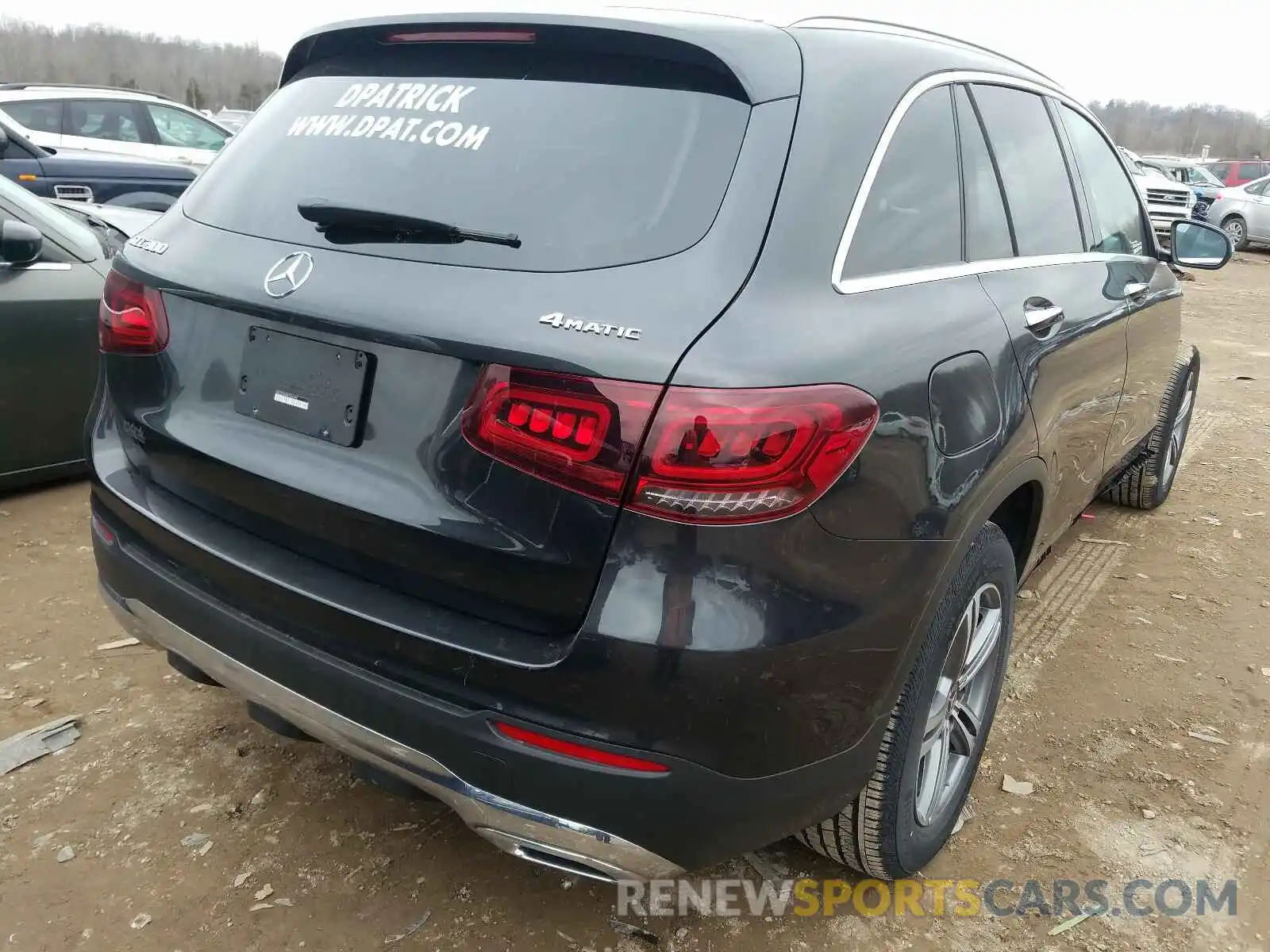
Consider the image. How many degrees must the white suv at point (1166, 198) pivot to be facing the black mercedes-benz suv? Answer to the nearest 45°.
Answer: approximately 45° to its right

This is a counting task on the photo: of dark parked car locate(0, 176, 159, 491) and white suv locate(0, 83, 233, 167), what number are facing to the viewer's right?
2

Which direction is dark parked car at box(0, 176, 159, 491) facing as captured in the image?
to the viewer's right

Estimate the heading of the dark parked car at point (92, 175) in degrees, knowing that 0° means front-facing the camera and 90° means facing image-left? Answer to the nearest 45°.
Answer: approximately 270°

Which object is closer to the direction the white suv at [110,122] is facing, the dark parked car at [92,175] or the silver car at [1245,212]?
the silver car

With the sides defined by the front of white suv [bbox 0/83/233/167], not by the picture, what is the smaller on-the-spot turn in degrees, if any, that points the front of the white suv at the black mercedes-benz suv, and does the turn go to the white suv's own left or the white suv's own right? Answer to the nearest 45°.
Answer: approximately 90° to the white suv's own right

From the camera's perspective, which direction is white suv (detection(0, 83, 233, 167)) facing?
to the viewer's right
